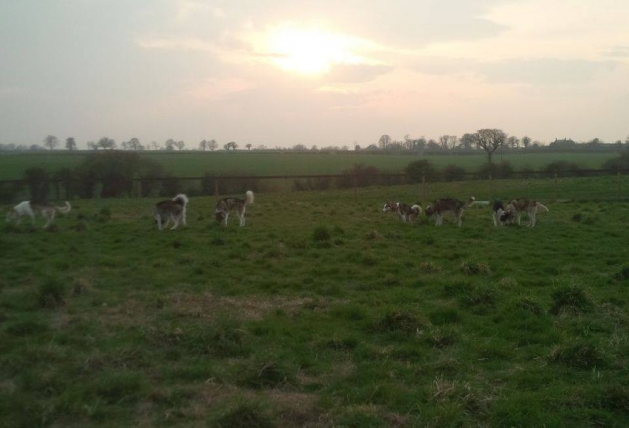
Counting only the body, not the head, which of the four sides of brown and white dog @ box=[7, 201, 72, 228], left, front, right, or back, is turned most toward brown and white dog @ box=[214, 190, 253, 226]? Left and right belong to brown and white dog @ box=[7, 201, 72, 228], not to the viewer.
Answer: back

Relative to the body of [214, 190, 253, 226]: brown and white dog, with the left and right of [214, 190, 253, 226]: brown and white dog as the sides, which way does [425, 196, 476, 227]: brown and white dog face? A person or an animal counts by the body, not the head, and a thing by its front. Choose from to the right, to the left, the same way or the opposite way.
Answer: the same way

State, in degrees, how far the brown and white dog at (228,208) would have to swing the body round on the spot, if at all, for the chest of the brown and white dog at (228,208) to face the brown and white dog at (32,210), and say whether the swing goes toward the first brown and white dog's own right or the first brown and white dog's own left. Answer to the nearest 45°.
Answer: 0° — it already faces it

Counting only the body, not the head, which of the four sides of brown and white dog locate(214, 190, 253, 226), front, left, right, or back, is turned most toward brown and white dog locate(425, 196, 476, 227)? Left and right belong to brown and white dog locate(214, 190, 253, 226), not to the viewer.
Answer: back

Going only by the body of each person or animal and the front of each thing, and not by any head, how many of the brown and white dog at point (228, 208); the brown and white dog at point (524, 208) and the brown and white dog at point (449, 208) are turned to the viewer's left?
3

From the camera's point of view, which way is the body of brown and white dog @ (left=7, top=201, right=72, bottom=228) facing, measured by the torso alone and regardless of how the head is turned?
to the viewer's left

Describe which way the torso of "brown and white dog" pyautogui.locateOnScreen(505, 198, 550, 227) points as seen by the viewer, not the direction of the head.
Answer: to the viewer's left

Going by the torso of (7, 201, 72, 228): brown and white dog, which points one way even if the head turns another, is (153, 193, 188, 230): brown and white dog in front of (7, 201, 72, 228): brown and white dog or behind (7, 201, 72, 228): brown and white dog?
behind

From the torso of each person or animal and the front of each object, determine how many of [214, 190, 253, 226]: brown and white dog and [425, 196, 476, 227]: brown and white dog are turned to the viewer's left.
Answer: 2

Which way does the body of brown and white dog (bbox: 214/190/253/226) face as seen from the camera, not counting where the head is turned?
to the viewer's left

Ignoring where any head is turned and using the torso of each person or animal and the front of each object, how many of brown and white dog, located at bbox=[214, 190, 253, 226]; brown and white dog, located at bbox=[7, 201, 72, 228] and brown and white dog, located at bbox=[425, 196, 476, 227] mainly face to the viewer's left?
3

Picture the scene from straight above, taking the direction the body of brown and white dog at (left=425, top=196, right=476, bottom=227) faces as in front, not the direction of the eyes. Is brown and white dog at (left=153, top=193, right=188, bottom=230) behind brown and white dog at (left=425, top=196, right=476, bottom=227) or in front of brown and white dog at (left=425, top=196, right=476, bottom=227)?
in front

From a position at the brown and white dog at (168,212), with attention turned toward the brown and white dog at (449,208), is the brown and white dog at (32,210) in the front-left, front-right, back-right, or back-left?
back-left

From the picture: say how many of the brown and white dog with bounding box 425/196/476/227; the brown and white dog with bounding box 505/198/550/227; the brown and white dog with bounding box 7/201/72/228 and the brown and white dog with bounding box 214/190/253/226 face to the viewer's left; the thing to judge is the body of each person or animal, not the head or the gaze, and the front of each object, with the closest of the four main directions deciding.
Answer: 4

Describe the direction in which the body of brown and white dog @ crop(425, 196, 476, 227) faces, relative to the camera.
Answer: to the viewer's left

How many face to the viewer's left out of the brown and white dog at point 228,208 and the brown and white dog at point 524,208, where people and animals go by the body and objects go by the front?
2

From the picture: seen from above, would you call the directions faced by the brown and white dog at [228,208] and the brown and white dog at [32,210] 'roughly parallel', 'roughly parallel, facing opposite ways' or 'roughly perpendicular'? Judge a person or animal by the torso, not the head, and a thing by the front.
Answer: roughly parallel

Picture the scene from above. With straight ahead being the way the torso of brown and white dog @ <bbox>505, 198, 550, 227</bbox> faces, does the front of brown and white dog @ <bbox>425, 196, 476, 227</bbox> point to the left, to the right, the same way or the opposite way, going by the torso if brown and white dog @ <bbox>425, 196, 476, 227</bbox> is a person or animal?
the same way

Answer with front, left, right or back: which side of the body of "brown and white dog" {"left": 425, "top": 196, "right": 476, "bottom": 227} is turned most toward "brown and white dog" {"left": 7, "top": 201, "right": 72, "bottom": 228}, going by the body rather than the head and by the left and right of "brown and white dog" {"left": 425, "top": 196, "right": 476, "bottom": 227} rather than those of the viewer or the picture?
front
